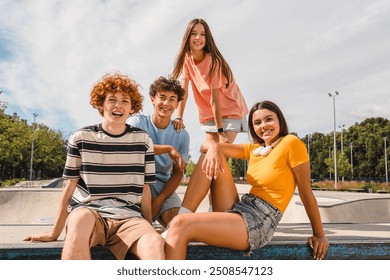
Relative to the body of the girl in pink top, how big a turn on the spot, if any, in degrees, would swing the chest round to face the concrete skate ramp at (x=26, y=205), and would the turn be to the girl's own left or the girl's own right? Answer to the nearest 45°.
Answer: approximately 90° to the girl's own right

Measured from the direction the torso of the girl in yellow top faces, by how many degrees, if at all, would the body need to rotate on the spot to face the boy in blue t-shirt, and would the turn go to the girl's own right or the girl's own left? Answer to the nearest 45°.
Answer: approximately 90° to the girl's own right

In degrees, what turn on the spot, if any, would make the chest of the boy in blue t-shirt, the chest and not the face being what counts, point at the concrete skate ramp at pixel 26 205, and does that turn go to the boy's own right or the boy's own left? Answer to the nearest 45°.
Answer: approximately 135° to the boy's own right

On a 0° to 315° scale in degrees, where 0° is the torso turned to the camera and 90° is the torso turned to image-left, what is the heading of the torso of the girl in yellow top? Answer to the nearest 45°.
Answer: approximately 45°

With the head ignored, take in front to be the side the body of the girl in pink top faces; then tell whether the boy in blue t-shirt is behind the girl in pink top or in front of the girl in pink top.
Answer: in front

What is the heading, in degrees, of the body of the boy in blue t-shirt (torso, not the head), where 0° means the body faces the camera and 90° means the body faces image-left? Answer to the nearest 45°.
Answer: approximately 0°

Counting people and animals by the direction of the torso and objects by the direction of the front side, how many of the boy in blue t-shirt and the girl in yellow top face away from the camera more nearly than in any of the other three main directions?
0

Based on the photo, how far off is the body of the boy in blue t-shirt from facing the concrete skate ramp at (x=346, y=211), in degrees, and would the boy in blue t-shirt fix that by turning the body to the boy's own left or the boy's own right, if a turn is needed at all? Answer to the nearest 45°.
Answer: approximately 135° to the boy's own left
